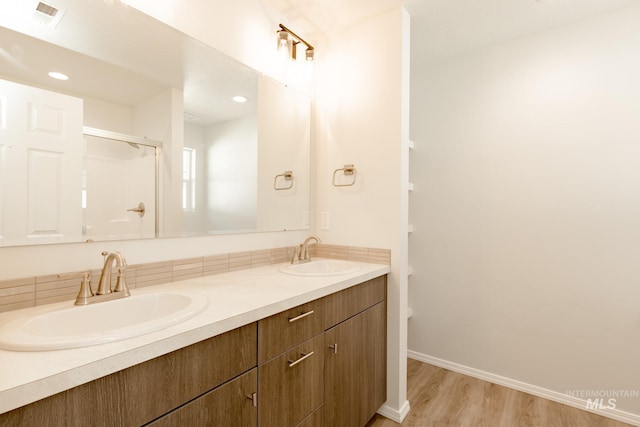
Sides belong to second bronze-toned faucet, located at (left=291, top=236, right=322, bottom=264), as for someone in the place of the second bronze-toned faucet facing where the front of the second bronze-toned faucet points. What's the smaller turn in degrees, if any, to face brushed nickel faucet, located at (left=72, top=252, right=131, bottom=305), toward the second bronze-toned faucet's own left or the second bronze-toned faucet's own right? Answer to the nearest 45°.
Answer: approximately 90° to the second bronze-toned faucet's own right

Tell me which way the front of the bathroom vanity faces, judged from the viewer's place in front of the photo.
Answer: facing the viewer and to the right of the viewer

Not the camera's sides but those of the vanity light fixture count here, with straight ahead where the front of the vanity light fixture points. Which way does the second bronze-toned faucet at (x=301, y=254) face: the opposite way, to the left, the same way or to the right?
the same way

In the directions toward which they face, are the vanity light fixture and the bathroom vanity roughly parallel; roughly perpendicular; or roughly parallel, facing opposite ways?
roughly parallel

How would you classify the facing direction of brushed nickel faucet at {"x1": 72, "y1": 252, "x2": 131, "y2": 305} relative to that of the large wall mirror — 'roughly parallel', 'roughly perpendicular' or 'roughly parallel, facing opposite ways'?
roughly parallel

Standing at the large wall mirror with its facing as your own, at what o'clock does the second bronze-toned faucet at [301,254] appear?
The second bronze-toned faucet is roughly at 10 o'clock from the large wall mirror.
